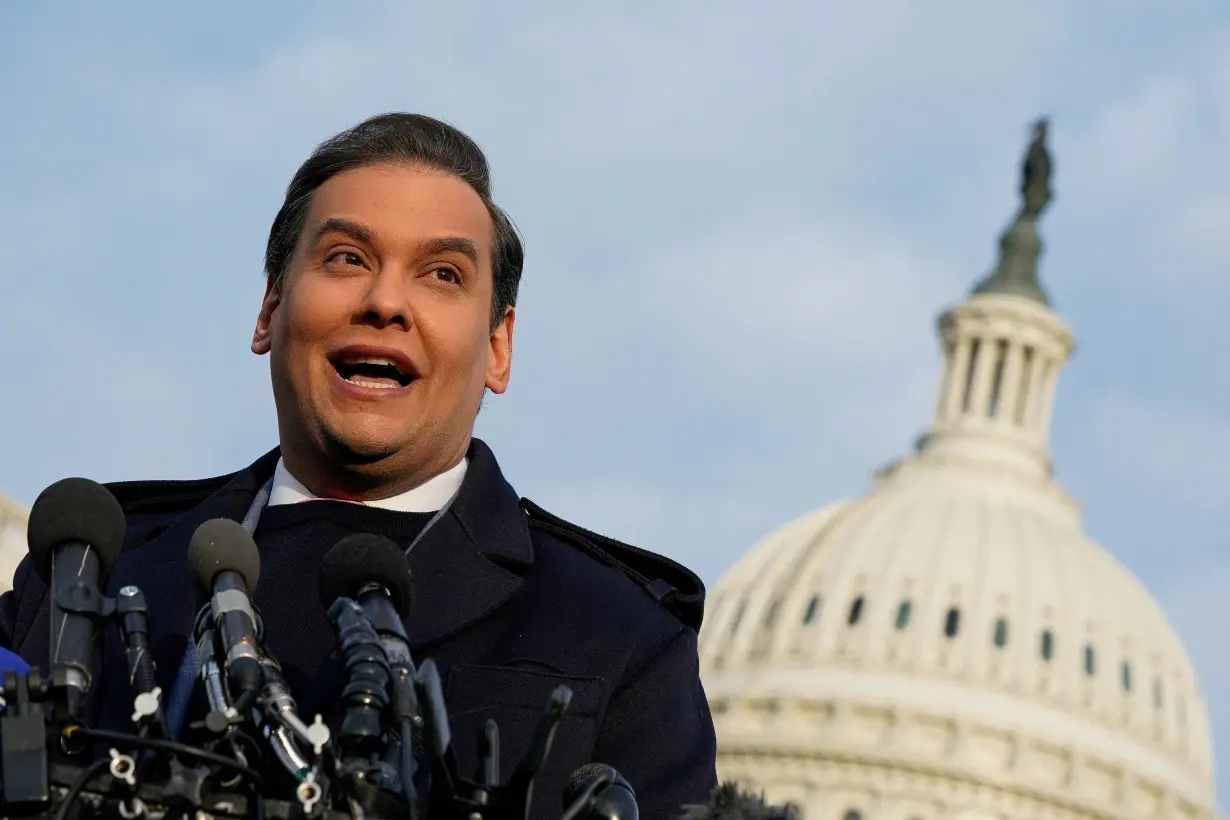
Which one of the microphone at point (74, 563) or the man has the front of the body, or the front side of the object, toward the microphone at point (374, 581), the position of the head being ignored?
the man

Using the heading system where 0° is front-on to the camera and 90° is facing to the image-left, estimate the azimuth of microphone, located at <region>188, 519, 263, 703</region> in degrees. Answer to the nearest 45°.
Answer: approximately 180°

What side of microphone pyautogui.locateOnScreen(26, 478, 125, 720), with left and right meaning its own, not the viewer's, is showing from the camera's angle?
back

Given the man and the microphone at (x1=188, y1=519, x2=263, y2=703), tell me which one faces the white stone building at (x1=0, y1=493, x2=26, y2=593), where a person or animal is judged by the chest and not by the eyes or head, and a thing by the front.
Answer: the microphone

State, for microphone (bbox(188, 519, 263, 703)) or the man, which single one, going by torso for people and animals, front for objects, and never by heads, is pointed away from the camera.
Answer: the microphone

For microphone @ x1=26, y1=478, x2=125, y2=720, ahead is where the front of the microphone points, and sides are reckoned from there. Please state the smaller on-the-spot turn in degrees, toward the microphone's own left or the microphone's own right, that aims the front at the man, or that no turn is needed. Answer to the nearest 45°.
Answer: approximately 45° to the microphone's own right

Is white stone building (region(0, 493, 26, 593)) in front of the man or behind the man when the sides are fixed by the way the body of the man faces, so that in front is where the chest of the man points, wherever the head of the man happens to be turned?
behind

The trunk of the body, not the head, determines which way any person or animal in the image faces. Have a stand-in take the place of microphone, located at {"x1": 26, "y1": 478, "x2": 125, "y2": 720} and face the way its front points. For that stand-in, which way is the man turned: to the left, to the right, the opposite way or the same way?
the opposite way
